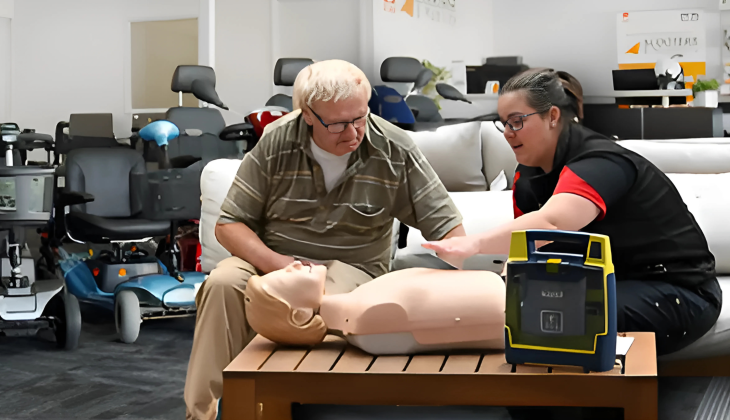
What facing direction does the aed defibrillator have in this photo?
toward the camera

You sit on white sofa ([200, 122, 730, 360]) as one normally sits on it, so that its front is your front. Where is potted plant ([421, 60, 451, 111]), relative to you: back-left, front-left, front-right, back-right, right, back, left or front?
back

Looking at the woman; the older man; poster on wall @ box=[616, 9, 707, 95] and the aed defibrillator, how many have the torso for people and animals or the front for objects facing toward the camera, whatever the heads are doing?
3

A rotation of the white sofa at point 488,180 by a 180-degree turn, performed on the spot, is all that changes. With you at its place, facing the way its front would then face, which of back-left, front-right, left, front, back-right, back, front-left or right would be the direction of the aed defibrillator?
back

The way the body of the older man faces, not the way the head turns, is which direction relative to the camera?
toward the camera

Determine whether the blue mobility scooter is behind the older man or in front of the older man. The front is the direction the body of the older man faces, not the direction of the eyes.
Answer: behind

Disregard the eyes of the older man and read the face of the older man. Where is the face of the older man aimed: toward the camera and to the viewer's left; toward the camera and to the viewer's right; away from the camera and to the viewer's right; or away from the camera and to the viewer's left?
toward the camera and to the viewer's right

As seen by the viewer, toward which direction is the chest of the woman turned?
to the viewer's left

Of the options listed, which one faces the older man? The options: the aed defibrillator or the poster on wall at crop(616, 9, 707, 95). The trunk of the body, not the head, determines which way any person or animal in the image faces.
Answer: the poster on wall

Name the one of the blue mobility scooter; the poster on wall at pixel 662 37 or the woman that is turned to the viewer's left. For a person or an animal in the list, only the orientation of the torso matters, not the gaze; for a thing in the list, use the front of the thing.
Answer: the woman

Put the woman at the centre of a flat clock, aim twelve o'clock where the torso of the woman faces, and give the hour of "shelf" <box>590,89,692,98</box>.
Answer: The shelf is roughly at 3 o'clock from the woman.

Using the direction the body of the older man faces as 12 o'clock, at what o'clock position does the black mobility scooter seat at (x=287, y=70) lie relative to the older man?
The black mobility scooter seat is roughly at 6 o'clock from the older man.

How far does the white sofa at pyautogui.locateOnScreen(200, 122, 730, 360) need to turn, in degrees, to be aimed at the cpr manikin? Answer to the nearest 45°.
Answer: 0° — it already faces it

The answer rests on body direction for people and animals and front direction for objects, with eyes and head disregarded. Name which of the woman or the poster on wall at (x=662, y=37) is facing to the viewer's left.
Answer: the woman
